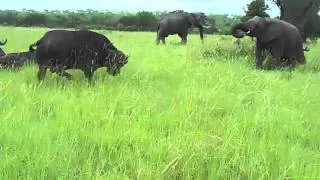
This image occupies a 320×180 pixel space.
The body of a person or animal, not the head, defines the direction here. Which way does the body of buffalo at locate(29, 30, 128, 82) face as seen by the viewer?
to the viewer's right

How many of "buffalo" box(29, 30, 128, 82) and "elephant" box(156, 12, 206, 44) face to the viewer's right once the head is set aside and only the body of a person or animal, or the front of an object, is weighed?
2

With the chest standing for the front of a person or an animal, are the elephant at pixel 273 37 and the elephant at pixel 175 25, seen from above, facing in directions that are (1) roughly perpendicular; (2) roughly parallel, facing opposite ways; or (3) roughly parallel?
roughly parallel, facing opposite ways

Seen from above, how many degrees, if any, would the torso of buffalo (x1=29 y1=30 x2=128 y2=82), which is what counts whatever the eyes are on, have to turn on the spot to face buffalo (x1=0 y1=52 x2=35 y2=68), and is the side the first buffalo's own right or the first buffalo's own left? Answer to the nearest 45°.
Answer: approximately 135° to the first buffalo's own left

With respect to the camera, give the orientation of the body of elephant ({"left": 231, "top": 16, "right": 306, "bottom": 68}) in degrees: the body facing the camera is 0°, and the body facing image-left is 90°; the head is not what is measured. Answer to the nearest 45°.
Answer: approximately 90°

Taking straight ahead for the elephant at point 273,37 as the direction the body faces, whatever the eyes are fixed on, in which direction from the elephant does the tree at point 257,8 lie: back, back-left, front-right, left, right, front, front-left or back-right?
right

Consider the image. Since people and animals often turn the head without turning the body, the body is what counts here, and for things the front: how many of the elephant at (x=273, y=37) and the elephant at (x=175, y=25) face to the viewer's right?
1

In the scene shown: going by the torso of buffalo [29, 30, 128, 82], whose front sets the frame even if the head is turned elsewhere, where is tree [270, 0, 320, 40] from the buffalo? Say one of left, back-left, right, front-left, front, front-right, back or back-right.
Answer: front-left

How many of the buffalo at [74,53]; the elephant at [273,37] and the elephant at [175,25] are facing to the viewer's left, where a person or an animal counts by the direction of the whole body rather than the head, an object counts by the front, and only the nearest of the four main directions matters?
1

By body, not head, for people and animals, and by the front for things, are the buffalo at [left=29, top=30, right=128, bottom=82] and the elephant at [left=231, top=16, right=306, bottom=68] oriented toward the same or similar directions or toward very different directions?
very different directions

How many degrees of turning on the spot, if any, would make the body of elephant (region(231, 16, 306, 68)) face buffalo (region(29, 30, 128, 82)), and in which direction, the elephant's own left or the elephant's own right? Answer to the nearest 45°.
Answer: approximately 45° to the elephant's own left

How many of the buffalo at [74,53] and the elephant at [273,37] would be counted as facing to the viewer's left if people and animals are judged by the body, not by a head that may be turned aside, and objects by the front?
1

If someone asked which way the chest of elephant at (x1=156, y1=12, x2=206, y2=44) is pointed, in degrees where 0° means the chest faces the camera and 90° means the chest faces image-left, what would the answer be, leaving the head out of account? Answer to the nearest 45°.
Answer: approximately 270°

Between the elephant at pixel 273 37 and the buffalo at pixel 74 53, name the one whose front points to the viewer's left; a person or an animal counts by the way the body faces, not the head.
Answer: the elephant
